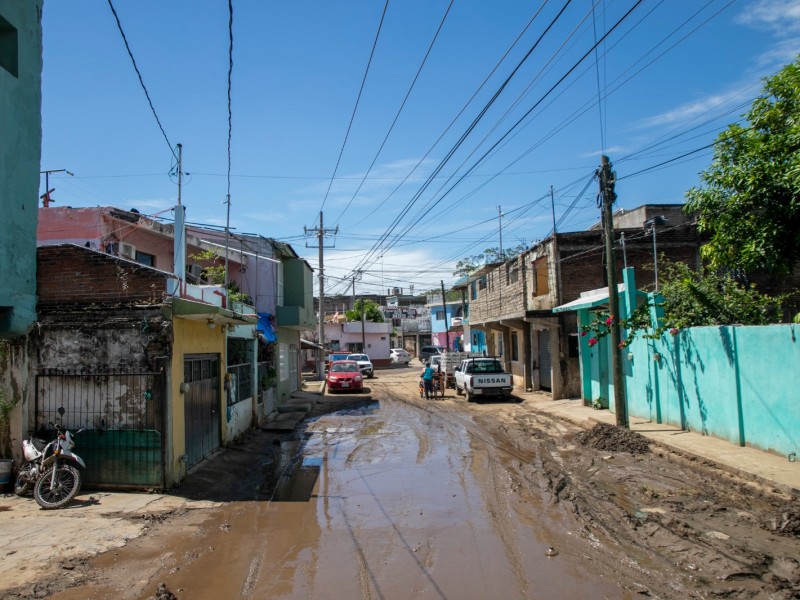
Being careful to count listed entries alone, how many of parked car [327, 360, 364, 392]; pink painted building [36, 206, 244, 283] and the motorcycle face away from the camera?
0

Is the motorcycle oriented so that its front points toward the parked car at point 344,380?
no

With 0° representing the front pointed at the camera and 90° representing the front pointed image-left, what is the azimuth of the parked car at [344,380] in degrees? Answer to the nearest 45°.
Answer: approximately 0°

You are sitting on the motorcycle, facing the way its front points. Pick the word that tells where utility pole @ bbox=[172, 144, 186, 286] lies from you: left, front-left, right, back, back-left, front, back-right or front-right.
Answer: left

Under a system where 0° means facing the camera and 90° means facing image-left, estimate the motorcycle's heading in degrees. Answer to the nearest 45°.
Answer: approximately 315°

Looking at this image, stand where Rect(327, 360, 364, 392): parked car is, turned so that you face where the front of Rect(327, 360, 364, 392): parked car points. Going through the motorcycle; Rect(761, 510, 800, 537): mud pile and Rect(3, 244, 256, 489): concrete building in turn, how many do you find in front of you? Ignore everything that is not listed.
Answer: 3

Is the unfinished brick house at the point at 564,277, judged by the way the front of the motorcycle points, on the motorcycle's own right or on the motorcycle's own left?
on the motorcycle's own left

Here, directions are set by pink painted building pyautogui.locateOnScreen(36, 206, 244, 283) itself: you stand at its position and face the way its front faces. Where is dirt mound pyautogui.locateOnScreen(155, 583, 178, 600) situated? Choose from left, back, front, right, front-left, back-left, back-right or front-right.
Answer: front-right

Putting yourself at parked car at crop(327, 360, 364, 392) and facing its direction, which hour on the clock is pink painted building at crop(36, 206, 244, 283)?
The pink painted building is roughly at 1 o'clock from the parked car.

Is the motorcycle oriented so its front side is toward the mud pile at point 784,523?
yes

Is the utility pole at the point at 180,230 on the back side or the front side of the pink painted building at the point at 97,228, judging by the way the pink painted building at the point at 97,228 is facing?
on the front side

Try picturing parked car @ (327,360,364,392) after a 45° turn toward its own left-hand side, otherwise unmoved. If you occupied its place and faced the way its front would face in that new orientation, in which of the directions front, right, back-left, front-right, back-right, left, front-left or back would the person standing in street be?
front

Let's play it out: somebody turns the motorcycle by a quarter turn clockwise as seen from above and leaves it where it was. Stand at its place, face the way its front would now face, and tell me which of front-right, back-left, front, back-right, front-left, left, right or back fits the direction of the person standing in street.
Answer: back

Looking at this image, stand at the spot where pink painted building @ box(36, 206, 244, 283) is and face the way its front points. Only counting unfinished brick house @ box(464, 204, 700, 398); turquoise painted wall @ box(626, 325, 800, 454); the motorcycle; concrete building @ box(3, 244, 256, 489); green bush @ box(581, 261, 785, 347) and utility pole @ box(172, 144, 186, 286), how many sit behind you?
0

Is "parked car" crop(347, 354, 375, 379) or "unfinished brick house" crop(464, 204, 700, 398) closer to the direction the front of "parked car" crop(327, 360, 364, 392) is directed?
the unfinished brick house

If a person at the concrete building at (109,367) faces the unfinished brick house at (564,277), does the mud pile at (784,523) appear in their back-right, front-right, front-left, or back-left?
front-right

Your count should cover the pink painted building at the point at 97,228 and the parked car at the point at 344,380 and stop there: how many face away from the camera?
0

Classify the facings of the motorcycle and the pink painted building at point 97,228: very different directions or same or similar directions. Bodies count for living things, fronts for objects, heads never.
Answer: same or similar directions

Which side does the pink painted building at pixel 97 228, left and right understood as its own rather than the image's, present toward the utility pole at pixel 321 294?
left
